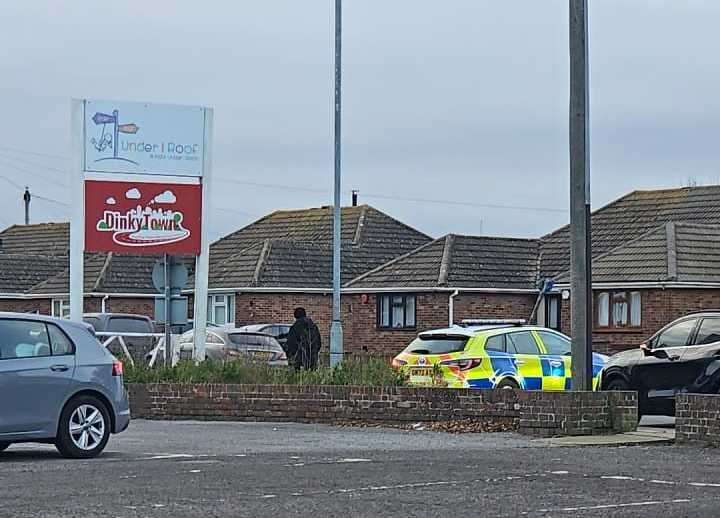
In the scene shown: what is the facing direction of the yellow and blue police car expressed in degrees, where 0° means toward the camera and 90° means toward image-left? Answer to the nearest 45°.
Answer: approximately 225°

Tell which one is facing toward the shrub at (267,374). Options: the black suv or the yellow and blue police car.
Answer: the black suv

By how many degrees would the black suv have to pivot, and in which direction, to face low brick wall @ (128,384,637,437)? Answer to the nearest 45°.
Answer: approximately 45° to its left

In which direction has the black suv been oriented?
to the viewer's left

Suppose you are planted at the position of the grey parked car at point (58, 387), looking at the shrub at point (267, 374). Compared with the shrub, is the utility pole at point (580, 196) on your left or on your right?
right

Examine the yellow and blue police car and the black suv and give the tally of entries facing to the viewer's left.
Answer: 1

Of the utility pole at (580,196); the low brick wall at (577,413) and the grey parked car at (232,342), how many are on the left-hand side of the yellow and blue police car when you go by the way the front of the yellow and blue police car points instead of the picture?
1

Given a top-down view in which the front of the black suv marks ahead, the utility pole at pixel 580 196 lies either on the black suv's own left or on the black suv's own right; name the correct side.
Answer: on the black suv's own left

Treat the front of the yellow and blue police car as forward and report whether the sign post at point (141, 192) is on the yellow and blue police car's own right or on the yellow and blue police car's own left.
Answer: on the yellow and blue police car's own left

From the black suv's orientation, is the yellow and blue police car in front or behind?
in front

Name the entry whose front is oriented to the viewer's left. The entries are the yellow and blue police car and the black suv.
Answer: the black suv

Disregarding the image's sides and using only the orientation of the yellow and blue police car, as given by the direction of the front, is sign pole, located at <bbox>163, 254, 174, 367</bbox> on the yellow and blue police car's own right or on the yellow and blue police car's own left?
on the yellow and blue police car's own left

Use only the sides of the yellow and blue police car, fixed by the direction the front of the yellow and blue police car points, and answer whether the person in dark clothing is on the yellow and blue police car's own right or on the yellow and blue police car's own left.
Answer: on the yellow and blue police car's own left
